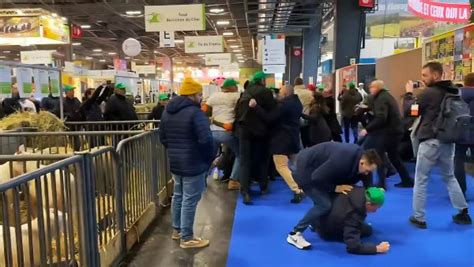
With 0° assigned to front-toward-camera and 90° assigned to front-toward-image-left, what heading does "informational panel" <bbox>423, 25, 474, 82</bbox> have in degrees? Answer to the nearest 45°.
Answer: approximately 45°

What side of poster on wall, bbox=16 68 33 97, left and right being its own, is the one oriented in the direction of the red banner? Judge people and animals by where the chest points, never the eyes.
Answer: left

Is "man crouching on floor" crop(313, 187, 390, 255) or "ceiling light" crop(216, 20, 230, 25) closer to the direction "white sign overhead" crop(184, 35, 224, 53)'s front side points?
the man crouching on floor

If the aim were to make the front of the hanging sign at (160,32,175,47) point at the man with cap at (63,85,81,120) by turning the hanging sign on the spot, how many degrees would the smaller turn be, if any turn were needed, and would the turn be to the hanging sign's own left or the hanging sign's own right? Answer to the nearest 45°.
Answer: approximately 45° to the hanging sign's own right

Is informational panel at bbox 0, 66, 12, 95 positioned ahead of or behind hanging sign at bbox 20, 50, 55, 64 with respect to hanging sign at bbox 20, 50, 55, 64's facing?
ahead

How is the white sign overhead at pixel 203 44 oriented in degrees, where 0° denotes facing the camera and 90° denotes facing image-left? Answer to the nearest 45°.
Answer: approximately 0°

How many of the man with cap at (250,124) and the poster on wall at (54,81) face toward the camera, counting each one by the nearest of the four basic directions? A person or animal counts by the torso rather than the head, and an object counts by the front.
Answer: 1

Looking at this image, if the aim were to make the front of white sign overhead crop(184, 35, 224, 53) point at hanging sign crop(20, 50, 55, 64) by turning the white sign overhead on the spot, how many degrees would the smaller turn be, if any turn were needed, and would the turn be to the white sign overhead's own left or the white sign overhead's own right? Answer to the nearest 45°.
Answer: approximately 90° to the white sign overhead's own right

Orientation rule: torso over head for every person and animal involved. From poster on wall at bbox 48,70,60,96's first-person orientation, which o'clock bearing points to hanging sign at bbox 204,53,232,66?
The hanging sign is roughly at 7 o'clock from the poster on wall.

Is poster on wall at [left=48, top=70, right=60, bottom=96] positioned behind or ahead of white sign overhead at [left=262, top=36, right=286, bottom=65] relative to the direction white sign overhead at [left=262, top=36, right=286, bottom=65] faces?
ahead
